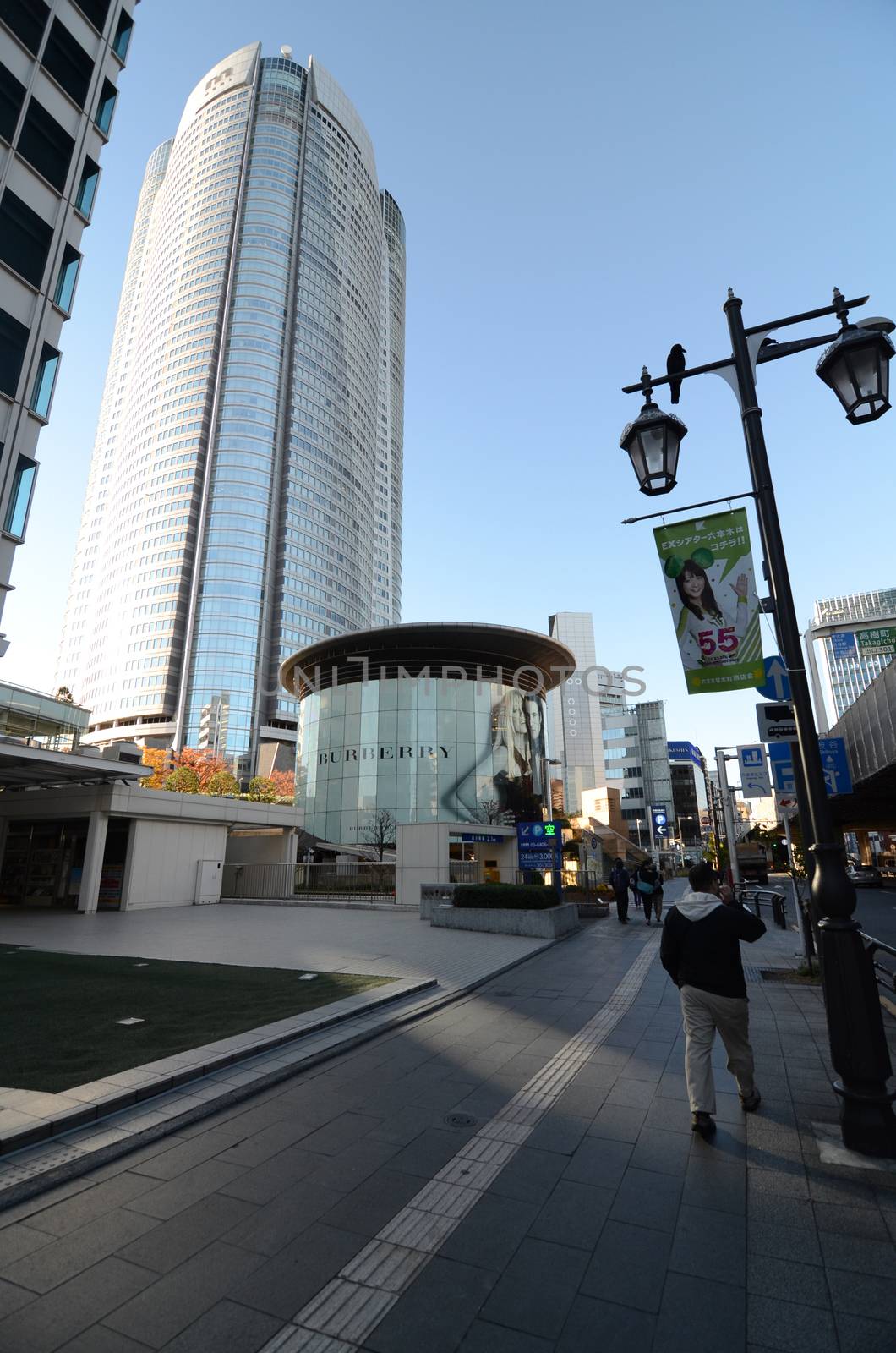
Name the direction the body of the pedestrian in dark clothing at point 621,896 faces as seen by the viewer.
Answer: away from the camera

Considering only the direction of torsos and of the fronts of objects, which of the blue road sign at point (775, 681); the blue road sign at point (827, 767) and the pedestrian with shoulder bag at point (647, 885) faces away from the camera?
the pedestrian with shoulder bag

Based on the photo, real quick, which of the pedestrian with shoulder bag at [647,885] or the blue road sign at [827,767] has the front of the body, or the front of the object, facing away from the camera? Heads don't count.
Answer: the pedestrian with shoulder bag

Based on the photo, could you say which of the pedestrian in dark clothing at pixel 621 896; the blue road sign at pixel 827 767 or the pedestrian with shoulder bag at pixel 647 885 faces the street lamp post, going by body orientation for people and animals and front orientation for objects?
the blue road sign

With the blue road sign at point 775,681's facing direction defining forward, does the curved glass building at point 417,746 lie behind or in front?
behind

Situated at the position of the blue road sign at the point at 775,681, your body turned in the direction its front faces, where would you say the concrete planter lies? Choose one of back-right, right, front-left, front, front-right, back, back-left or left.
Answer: back-right

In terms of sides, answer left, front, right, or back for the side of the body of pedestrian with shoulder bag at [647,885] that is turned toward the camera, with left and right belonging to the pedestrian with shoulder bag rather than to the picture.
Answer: back

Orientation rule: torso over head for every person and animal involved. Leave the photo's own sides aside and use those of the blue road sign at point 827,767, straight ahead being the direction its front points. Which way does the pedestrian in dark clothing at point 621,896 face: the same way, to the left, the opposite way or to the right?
the opposite way

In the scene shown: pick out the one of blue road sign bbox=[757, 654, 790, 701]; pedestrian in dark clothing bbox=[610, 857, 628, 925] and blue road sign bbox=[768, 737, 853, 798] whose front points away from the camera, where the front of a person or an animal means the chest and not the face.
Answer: the pedestrian in dark clothing

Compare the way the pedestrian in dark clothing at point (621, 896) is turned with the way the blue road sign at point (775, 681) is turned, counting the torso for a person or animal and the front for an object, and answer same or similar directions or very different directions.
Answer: very different directions

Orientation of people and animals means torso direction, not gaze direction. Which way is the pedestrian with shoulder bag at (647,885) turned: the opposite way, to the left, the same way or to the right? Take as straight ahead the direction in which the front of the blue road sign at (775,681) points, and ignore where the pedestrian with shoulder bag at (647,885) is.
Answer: the opposite way
